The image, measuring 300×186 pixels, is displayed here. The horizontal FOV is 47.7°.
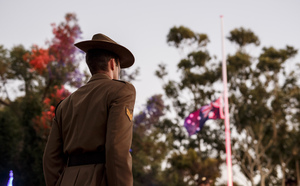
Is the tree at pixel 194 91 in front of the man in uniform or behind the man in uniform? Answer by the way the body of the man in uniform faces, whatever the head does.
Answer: in front

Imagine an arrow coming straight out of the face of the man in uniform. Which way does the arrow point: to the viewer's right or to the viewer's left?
to the viewer's right

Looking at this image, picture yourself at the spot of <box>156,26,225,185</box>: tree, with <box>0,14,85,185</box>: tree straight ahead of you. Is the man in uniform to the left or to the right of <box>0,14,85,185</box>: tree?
left

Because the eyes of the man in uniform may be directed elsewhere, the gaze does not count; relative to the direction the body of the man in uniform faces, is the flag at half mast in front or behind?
in front

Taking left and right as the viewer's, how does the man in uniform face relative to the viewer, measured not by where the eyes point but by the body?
facing away from the viewer and to the right of the viewer

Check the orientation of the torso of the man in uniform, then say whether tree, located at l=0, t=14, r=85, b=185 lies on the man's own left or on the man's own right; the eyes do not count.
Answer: on the man's own left
